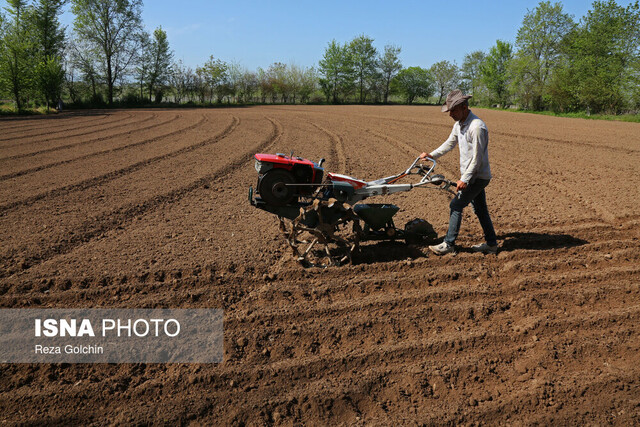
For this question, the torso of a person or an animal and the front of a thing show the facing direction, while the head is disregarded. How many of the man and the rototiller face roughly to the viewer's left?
2

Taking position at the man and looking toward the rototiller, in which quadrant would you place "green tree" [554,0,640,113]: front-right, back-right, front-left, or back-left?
back-right

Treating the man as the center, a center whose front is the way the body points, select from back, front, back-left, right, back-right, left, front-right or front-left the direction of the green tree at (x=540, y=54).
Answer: right

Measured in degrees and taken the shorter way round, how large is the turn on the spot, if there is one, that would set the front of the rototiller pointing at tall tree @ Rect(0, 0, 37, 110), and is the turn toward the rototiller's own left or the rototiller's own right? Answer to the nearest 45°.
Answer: approximately 45° to the rototiller's own right

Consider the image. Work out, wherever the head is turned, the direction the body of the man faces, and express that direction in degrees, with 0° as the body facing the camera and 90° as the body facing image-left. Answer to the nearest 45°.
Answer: approximately 90°

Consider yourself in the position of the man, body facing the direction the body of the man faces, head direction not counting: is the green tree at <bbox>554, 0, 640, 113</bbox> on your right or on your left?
on your right

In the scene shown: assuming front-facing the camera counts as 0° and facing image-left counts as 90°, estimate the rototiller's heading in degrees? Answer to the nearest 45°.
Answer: approximately 90°

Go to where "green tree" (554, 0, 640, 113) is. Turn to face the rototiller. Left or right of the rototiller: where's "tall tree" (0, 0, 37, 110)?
right
